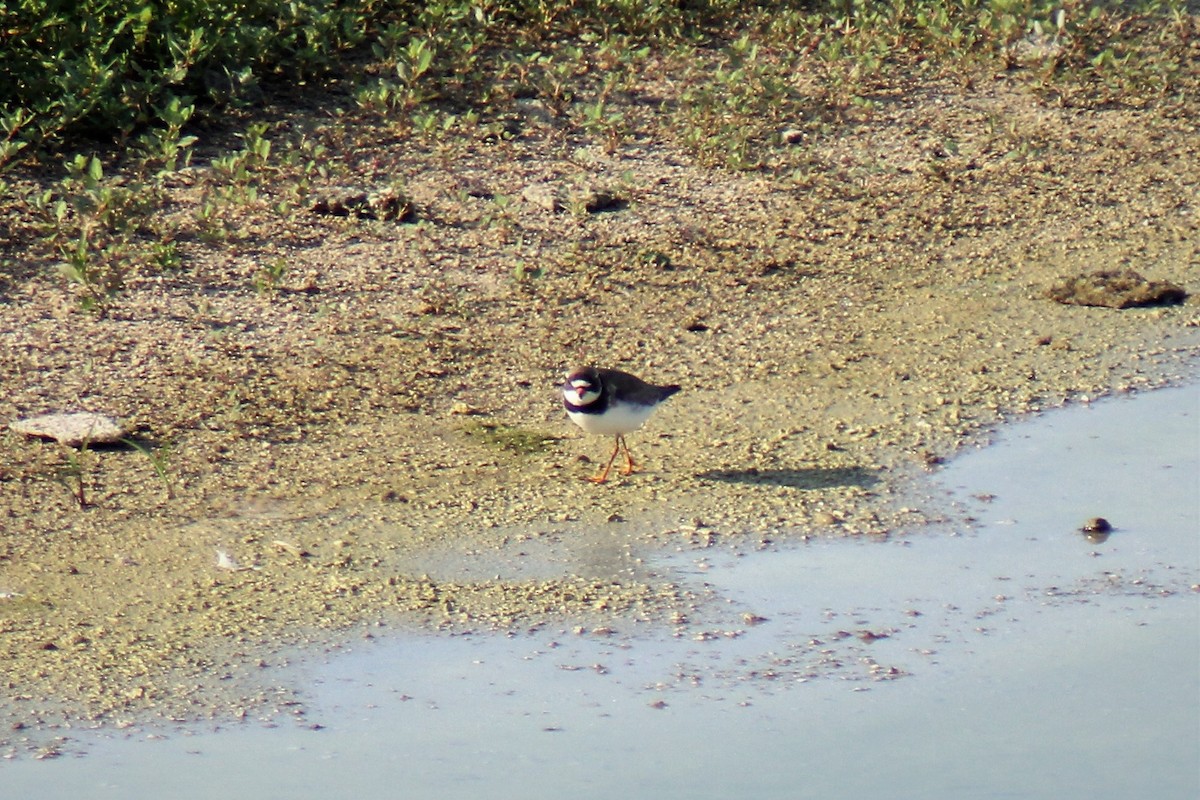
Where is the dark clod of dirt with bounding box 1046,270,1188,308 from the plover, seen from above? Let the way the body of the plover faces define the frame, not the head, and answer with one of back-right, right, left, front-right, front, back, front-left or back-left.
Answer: back

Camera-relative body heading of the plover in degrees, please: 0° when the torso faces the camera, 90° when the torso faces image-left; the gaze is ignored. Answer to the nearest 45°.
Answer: approximately 45°

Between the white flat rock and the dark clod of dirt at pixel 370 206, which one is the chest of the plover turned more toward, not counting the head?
the white flat rock

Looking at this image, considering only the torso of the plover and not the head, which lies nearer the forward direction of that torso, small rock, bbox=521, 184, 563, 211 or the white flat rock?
the white flat rock

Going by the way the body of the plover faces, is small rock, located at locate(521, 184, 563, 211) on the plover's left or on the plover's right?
on the plover's right

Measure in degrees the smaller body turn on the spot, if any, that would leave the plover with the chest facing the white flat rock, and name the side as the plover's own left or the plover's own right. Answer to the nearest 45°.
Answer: approximately 45° to the plover's own right

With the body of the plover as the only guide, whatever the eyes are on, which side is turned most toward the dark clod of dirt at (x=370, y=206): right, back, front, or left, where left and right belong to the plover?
right
